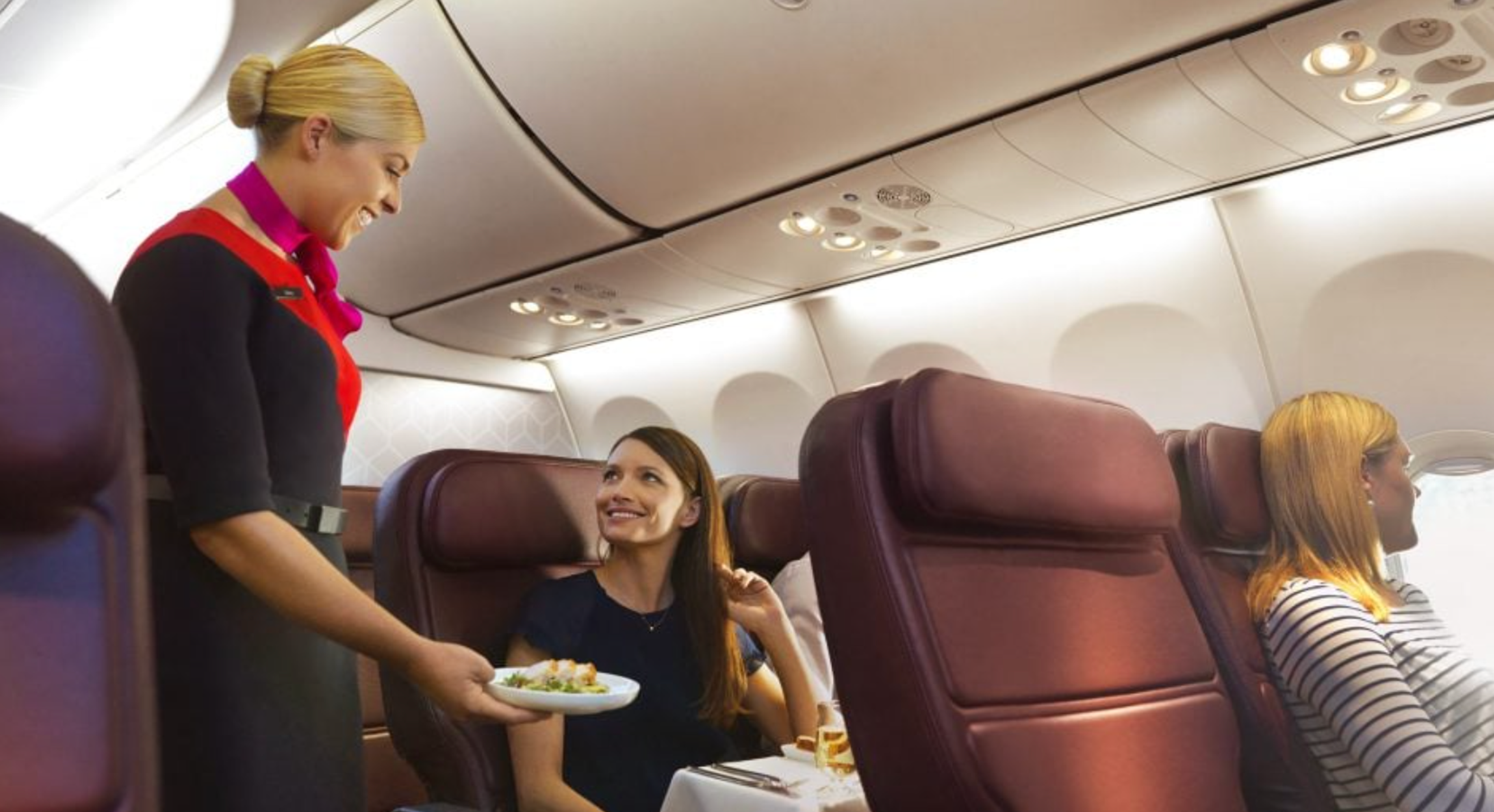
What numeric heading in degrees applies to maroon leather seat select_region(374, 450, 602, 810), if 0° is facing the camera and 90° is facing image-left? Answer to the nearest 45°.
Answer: approximately 315°

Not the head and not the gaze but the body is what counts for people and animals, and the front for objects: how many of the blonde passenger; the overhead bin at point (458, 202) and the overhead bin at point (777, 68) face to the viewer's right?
1

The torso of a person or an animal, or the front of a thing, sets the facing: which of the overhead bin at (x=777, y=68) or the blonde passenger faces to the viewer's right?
the blonde passenger

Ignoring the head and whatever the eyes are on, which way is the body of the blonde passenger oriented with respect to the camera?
to the viewer's right

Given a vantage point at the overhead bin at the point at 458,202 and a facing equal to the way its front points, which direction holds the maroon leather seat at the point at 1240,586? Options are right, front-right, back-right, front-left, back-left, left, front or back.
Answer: left

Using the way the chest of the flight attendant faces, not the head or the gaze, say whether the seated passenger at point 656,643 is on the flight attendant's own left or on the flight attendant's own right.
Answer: on the flight attendant's own left

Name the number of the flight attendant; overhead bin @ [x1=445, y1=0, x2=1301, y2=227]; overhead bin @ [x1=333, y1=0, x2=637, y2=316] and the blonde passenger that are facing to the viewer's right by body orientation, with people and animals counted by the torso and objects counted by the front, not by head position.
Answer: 2

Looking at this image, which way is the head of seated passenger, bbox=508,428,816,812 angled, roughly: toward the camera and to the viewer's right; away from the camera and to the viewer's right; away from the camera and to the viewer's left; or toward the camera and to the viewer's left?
toward the camera and to the viewer's left

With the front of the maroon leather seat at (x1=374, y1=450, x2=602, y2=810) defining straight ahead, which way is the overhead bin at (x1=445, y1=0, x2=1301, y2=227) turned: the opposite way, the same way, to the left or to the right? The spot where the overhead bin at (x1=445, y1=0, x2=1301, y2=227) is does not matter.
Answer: to the right

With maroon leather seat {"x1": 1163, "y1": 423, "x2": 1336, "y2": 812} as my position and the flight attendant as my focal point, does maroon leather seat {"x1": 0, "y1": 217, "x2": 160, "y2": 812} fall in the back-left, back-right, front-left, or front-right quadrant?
front-left

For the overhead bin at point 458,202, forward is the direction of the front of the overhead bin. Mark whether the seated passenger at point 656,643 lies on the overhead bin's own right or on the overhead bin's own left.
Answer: on the overhead bin's own left

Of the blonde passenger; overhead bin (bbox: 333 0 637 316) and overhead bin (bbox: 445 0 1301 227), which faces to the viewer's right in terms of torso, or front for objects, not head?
the blonde passenger
